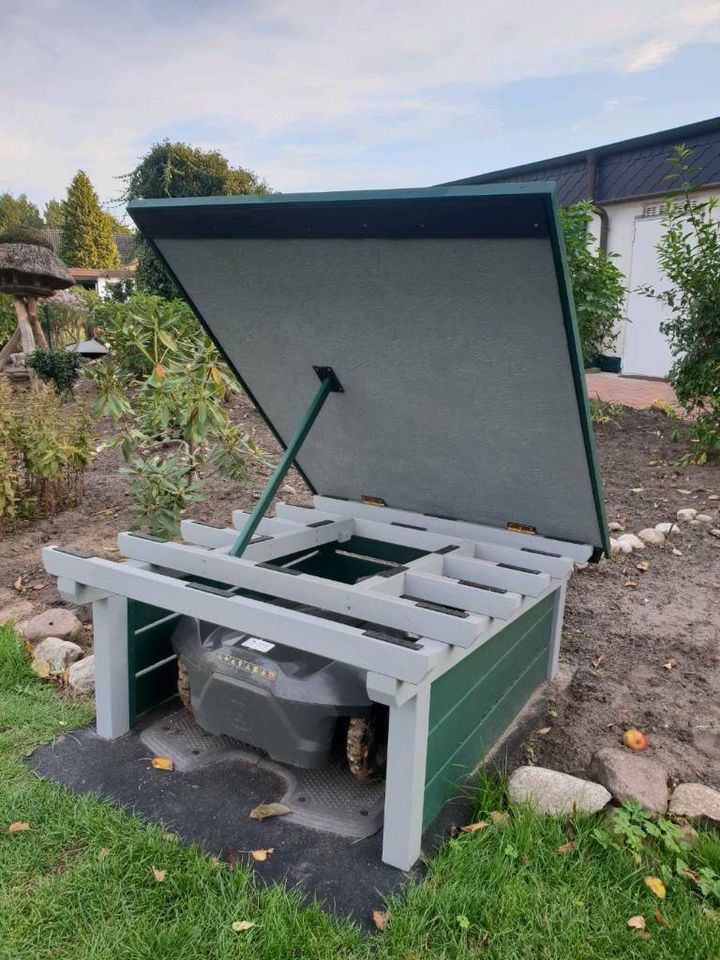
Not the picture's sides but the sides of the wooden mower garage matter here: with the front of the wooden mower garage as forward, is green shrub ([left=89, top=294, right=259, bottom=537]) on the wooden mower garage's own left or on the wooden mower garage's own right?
on the wooden mower garage's own right

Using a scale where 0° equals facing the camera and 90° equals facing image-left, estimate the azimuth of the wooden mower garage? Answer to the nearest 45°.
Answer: approximately 45°

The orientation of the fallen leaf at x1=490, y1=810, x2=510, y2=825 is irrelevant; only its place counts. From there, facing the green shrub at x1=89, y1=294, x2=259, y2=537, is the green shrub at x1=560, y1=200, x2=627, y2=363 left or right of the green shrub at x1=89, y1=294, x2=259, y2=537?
right

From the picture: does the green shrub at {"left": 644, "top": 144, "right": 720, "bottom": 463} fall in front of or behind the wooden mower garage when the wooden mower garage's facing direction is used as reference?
behind

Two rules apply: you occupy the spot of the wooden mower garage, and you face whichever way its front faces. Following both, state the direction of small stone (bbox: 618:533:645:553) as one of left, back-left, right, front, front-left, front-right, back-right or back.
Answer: back

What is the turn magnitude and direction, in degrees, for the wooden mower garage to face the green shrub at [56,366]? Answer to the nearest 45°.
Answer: approximately 90° to its right

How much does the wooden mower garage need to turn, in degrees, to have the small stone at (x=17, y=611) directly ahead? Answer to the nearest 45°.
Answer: approximately 90° to its right

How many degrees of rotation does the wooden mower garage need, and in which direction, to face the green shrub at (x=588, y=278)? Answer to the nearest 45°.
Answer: approximately 180°

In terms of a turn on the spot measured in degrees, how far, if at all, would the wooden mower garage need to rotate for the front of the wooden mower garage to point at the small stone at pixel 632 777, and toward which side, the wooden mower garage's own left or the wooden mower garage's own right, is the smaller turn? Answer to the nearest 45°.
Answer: approximately 135° to the wooden mower garage's own left

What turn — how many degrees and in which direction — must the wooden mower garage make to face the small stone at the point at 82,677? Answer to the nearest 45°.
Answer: approximately 90° to its right
